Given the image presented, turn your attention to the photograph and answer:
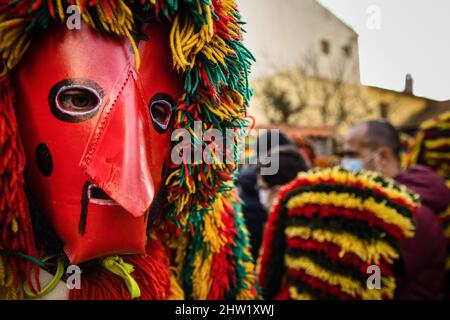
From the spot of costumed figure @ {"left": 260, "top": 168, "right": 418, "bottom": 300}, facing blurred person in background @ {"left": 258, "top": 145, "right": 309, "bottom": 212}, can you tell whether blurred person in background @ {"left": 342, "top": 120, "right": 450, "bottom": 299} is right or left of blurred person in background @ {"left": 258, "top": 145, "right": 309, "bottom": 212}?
right

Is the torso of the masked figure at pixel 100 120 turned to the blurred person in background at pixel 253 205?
no

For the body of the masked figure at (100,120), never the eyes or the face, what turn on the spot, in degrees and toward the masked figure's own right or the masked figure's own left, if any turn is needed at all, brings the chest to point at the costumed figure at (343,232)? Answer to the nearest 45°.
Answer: approximately 90° to the masked figure's own left

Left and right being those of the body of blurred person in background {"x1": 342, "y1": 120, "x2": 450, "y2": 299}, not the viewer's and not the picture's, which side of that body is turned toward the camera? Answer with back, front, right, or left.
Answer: left

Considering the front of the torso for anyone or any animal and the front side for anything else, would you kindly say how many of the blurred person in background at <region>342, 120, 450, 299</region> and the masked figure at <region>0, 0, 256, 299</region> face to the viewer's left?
1

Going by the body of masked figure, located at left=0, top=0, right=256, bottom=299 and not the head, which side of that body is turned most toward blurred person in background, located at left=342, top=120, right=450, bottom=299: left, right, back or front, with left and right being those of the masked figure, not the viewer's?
left

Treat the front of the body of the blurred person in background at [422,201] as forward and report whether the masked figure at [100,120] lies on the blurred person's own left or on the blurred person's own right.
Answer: on the blurred person's own left

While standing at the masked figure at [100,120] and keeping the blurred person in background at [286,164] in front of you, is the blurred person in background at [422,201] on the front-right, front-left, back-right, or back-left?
front-right

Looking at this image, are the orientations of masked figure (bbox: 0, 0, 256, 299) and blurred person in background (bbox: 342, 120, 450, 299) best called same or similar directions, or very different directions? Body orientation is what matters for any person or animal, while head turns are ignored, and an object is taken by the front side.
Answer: very different directions

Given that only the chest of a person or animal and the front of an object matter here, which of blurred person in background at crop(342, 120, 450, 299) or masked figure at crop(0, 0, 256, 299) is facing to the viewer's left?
the blurred person in background

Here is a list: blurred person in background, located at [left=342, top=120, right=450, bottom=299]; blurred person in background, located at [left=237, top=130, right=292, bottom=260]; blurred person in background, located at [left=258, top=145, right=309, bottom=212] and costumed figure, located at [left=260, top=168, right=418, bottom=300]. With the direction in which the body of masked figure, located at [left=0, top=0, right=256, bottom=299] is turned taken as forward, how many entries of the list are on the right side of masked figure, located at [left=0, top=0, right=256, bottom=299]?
0

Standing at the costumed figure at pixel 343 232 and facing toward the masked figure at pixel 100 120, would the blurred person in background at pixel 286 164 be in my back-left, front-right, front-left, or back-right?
back-right

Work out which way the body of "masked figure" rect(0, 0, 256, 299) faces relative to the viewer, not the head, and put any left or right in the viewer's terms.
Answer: facing the viewer and to the right of the viewer

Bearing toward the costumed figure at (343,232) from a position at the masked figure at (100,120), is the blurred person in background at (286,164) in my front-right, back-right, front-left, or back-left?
front-left
